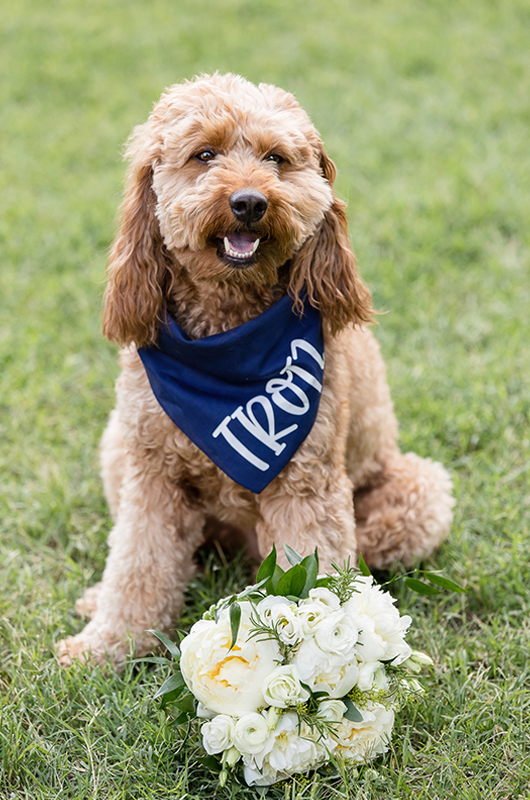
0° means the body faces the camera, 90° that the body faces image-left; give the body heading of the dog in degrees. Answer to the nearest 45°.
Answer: approximately 0°

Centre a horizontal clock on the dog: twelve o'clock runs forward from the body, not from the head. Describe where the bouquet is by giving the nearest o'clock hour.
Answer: The bouquet is roughly at 11 o'clock from the dog.
